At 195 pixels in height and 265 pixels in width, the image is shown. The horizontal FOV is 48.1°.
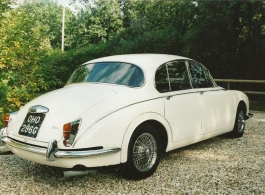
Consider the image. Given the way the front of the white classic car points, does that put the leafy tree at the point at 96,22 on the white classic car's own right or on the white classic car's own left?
on the white classic car's own left

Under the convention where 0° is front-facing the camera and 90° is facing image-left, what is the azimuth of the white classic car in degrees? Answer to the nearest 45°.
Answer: approximately 225°
